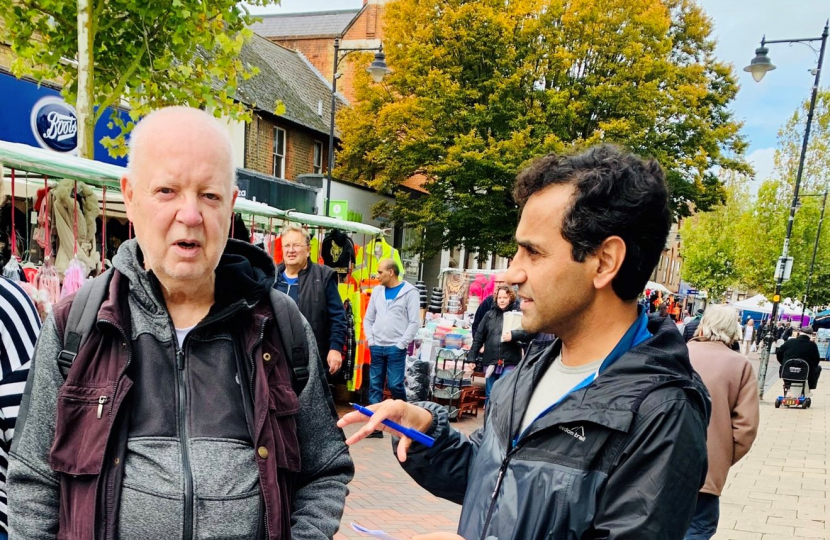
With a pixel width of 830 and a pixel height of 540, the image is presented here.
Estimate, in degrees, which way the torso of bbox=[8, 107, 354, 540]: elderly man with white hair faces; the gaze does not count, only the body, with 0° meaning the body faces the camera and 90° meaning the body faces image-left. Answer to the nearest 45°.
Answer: approximately 0°

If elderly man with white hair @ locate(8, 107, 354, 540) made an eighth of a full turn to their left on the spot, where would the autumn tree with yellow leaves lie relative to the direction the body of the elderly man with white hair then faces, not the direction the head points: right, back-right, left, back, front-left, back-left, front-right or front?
left

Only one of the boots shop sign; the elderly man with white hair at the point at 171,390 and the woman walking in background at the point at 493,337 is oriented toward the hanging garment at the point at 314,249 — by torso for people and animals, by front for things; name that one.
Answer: the boots shop sign

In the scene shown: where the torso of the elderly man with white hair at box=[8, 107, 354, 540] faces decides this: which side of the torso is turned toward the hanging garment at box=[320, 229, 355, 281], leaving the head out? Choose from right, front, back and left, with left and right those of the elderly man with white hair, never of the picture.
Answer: back

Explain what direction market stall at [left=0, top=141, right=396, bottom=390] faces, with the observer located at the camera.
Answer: facing the viewer and to the right of the viewer

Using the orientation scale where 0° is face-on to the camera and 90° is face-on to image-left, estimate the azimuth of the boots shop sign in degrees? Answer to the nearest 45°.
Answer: approximately 315°

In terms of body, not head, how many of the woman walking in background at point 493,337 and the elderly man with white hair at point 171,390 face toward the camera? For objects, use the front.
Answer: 2

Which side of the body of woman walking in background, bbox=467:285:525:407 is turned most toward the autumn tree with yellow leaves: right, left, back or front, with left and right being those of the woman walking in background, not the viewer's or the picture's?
back

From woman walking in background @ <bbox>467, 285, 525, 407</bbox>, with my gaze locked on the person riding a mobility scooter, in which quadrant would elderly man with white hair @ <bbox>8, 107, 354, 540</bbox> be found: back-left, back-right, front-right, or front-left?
back-right
